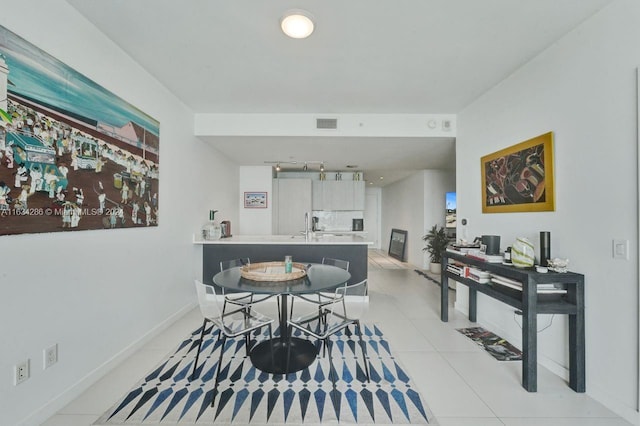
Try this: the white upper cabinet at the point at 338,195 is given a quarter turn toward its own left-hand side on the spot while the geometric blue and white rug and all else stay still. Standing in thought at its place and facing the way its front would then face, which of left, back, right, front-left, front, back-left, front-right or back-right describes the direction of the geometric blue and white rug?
right

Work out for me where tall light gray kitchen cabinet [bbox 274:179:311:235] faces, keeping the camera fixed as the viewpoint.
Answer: facing the viewer

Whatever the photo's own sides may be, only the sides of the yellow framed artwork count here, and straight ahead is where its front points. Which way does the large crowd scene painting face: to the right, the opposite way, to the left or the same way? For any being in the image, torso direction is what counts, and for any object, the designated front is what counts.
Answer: the opposite way

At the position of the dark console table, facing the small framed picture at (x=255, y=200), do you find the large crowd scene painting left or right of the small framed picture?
left

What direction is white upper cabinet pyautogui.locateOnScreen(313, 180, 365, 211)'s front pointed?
toward the camera

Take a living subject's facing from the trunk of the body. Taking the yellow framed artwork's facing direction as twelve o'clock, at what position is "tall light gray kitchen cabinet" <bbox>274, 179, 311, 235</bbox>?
The tall light gray kitchen cabinet is roughly at 2 o'clock from the yellow framed artwork.

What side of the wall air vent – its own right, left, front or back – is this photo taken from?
front

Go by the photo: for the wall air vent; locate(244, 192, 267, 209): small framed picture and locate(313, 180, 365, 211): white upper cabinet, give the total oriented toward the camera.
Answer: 3

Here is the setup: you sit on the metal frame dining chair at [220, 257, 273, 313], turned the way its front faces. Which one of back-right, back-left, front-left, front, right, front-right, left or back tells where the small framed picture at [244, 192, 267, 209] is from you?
back-left

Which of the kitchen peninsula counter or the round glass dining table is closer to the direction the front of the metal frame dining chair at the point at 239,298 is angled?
the round glass dining table

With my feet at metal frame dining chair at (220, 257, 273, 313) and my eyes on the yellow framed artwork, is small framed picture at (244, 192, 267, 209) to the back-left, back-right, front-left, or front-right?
back-left

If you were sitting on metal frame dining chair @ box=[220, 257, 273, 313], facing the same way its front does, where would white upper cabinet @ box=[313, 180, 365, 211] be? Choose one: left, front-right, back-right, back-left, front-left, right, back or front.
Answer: left

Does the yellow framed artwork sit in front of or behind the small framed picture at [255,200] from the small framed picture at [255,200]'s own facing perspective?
in front

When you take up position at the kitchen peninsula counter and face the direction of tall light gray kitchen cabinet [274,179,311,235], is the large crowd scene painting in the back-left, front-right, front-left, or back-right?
back-left

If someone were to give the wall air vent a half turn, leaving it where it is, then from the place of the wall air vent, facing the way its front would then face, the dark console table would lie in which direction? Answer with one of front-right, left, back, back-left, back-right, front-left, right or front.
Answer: back-right

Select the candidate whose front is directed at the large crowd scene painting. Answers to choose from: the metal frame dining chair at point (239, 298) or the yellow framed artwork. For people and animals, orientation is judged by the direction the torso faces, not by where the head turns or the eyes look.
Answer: the yellow framed artwork

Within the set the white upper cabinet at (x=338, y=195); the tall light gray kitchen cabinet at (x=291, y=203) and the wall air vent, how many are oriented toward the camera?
3
